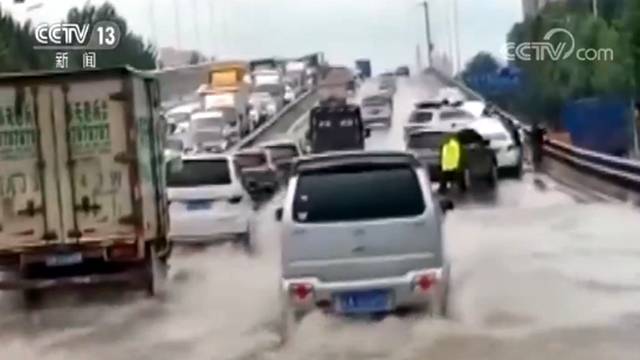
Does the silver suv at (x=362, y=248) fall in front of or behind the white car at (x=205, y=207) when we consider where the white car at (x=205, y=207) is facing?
behind

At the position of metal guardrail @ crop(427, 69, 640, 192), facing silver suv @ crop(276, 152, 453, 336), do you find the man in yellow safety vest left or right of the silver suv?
right

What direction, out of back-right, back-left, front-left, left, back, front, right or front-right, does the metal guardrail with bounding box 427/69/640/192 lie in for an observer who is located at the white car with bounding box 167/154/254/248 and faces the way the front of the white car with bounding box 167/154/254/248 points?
front-right

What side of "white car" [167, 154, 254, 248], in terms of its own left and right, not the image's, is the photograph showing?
back

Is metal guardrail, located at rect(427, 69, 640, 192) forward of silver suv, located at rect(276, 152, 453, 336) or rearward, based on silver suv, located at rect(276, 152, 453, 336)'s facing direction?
forward

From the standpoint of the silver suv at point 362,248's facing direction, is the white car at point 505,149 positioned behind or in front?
in front

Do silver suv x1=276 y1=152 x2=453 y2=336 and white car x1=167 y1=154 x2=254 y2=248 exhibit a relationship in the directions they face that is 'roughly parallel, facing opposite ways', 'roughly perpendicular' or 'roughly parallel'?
roughly parallel

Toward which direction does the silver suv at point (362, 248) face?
away from the camera

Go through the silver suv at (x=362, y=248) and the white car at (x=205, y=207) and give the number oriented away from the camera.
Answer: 2

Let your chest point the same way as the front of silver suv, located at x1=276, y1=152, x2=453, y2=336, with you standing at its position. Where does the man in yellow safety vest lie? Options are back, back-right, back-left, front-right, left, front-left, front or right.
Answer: front

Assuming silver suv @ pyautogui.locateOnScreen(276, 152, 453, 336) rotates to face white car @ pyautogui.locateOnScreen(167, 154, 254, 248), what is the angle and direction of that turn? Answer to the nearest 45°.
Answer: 0° — it already faces it

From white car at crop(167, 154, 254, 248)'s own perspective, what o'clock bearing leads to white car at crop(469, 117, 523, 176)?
white car at crop(469, 117, 523, 176) is roughly at 1 o'clock from white car at crop(167, 154, 254, 248).

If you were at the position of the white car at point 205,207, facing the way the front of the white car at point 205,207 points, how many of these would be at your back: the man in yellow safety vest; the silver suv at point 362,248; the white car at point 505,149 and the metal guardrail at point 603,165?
1
